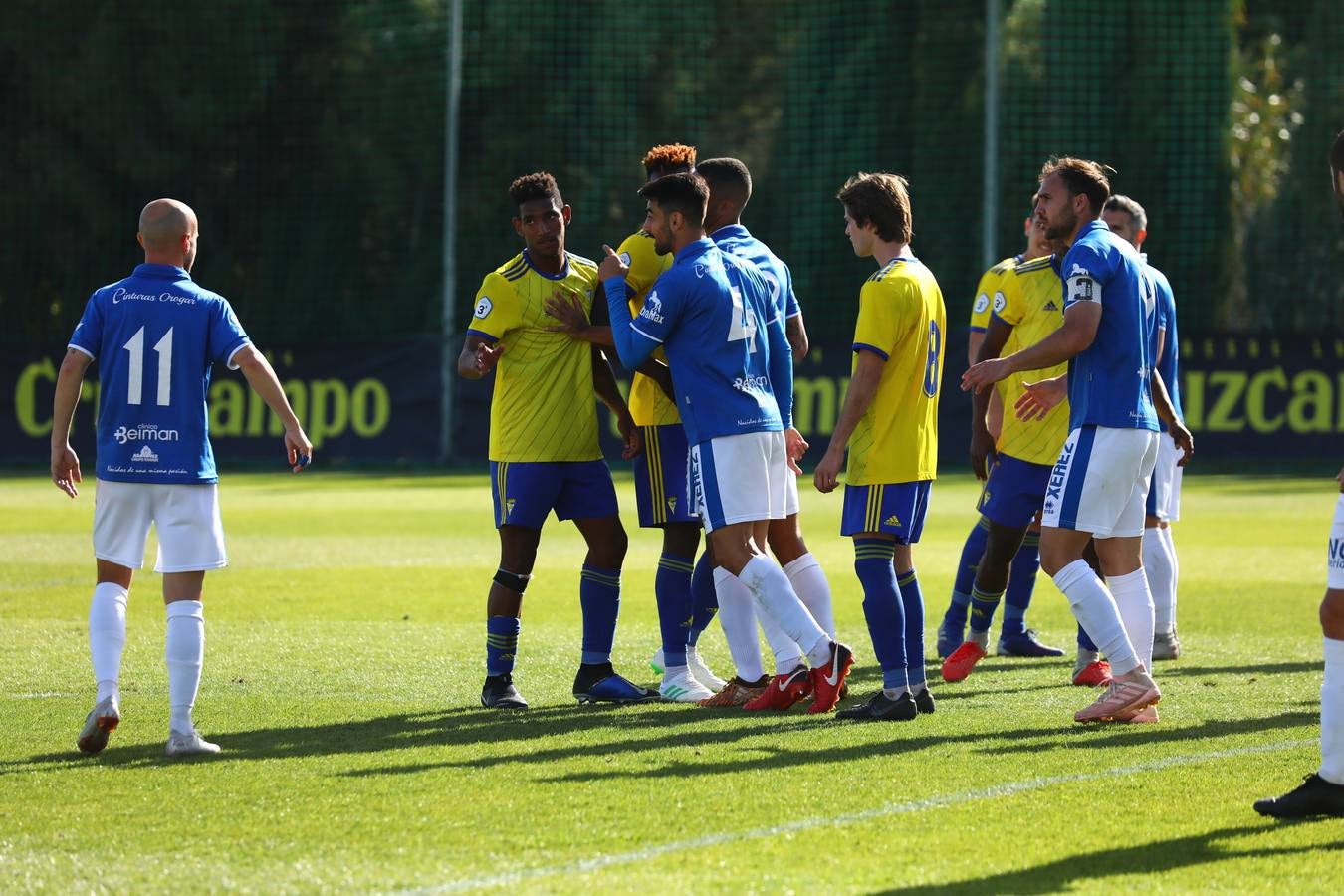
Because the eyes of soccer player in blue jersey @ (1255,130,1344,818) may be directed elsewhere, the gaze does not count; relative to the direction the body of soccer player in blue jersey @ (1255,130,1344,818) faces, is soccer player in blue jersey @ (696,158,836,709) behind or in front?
in front

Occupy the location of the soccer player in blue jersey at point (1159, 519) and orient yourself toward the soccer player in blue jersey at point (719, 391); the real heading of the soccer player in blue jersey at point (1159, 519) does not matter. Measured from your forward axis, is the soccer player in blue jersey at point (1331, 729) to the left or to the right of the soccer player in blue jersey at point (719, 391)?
left

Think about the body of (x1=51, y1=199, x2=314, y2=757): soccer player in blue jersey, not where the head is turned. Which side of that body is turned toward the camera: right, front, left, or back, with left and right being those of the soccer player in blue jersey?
back

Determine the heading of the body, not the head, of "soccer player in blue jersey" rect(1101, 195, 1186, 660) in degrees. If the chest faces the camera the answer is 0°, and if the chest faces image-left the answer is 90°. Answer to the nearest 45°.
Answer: approximately 90°

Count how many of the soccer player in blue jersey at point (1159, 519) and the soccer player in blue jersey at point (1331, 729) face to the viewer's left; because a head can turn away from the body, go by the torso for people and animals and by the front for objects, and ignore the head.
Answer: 2

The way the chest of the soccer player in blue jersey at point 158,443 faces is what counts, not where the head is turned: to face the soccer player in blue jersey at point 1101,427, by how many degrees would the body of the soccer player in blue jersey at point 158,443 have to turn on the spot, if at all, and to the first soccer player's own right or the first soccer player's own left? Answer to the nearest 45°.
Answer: approximately 90° to the first soccer player's own right

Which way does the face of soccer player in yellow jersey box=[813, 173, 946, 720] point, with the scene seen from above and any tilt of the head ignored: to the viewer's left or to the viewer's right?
to the viewer's left

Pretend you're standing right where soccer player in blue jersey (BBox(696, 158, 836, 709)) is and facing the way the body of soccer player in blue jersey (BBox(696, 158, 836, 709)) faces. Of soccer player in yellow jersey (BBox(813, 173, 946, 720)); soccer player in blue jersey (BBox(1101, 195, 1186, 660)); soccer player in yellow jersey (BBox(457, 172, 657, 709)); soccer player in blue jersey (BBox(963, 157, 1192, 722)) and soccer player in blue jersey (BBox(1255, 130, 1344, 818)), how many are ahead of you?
1

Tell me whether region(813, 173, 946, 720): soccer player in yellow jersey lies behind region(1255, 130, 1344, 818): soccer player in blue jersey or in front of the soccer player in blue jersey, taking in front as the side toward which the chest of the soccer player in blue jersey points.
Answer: in front

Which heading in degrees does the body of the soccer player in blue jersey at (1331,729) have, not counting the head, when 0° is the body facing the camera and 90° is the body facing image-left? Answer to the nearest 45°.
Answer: approximately 90°

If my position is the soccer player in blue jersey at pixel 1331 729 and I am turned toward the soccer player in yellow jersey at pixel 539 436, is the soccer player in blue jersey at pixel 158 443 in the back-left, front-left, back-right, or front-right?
front-left

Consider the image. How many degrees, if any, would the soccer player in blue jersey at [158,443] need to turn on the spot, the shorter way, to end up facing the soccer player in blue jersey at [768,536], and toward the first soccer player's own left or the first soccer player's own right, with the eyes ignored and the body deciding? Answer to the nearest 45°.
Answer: approximately 90° to the first soccer player's own right

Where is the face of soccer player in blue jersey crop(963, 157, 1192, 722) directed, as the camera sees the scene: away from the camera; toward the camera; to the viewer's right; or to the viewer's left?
to the viewer's left
